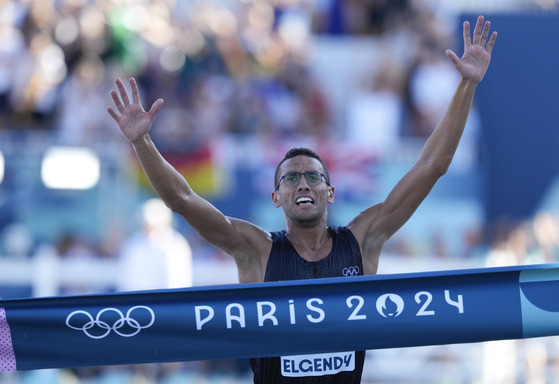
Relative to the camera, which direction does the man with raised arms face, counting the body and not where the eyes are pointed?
toward the camera

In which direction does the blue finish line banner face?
toward the camera

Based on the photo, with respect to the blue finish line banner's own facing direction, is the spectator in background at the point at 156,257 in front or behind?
behind

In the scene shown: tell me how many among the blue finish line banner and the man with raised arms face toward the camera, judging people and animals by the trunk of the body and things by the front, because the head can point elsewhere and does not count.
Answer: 2
